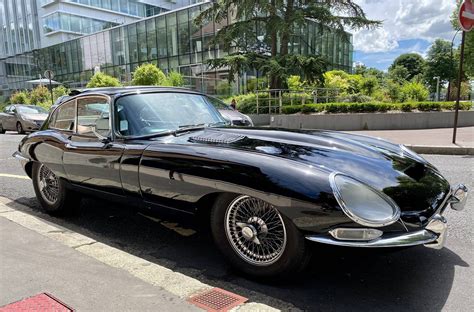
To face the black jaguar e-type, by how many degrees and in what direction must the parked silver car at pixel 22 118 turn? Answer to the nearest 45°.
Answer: approximately 45° to its right

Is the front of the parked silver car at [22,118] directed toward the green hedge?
yes

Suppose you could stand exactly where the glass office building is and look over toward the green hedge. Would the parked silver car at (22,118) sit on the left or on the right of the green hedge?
right

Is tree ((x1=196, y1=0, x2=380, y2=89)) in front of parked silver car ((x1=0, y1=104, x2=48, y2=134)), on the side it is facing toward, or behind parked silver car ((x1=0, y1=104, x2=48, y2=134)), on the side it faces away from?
in front

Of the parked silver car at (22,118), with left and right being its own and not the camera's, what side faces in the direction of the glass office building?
left

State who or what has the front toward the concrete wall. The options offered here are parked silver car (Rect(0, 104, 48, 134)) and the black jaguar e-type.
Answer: the parked silver car

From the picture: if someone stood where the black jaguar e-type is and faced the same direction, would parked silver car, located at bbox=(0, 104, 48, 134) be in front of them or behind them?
behind

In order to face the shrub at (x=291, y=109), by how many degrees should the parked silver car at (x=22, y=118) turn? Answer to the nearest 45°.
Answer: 0° — it already faces it

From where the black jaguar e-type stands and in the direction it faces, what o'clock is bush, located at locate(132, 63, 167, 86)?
The bush is roughly at 7 o'clock from the black jaguar e-type.

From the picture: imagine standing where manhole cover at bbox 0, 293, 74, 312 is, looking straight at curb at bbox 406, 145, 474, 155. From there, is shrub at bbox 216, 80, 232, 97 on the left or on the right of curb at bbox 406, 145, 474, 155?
left

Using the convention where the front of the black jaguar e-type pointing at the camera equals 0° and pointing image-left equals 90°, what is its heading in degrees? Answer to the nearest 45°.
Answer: approximately 315°

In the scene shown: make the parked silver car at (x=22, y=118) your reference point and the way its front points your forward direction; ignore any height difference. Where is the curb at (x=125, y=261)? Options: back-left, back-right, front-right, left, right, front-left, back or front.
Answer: front-right
